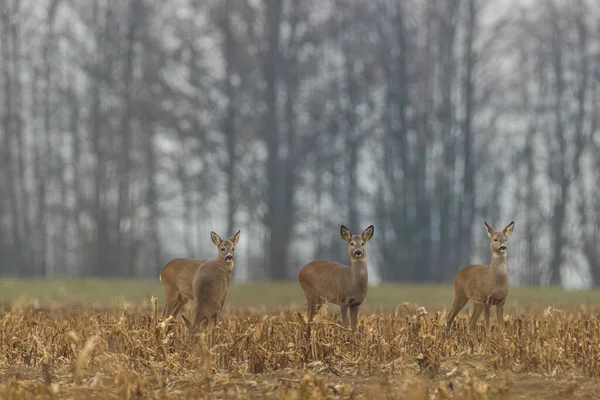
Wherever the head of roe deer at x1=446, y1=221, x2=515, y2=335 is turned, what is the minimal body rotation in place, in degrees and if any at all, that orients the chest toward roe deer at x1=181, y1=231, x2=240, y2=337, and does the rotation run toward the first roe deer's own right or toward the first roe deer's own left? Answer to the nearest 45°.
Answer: approximately 135° to the first roe deer's own right

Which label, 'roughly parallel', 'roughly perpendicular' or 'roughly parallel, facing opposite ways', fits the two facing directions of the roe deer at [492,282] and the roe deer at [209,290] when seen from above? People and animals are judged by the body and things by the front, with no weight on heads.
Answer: roughly perpendicular

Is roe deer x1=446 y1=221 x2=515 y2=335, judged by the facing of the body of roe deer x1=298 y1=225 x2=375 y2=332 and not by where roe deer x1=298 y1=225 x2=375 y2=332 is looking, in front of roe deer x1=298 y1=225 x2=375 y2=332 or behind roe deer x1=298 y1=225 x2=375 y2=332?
in front

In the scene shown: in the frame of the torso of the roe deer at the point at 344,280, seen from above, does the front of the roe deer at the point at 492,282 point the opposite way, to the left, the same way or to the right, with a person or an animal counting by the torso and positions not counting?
the same way

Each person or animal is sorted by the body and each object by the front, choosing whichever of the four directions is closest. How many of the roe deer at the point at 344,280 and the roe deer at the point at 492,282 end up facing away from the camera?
0

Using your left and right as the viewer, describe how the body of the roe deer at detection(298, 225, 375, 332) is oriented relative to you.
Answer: facing the viewer and to the right of the viewer

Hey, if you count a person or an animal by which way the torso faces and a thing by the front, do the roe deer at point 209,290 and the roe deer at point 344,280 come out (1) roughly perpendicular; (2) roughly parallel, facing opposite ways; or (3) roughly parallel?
roughly perpendicular

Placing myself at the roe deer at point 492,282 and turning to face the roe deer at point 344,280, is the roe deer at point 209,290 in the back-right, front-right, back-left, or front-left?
front-left

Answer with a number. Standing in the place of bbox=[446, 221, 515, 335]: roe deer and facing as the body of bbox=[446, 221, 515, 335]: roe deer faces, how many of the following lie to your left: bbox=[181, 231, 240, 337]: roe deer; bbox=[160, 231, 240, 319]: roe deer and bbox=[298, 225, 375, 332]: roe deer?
0

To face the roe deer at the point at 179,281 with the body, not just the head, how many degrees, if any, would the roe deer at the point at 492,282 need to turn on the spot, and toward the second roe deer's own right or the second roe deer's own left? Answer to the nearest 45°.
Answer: approximately 135° to the second roe deer's own right

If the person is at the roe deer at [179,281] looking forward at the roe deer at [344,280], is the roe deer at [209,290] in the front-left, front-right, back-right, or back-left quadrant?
front-right
